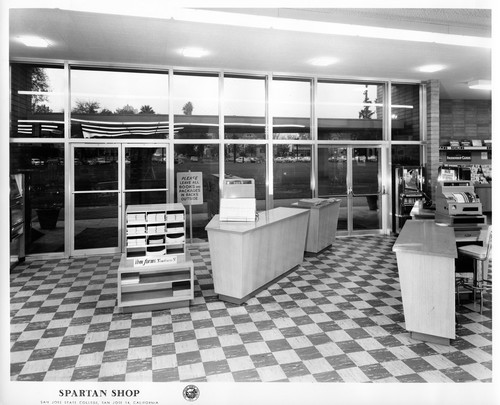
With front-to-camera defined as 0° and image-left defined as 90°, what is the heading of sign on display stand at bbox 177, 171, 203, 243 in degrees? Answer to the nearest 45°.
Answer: approximately 0°

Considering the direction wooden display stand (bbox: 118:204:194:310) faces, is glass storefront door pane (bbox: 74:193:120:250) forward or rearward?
rearward

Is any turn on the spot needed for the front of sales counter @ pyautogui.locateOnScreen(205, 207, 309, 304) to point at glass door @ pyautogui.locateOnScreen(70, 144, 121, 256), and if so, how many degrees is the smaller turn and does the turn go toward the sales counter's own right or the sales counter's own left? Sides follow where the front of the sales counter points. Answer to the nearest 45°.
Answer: approximately 180°
